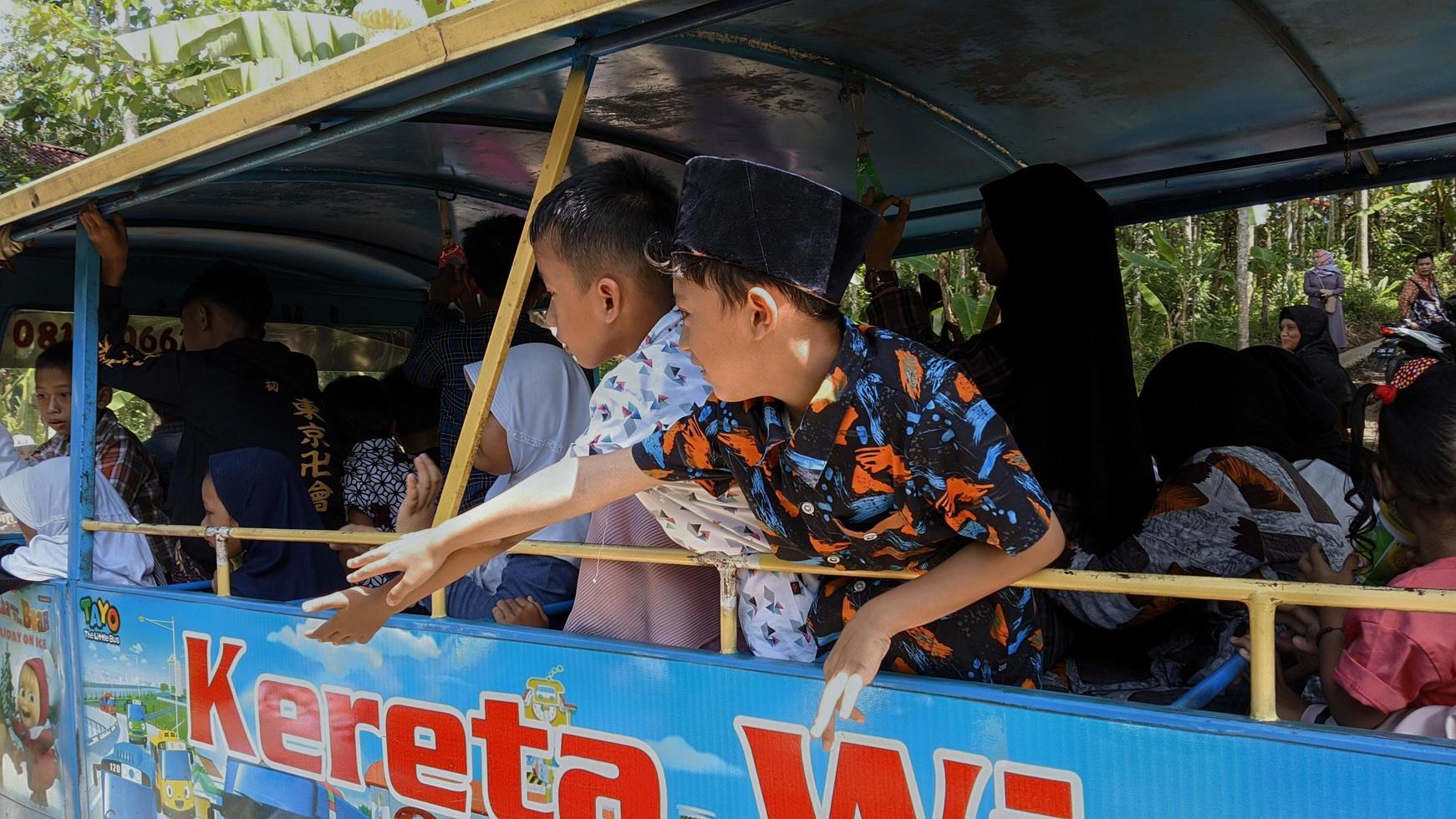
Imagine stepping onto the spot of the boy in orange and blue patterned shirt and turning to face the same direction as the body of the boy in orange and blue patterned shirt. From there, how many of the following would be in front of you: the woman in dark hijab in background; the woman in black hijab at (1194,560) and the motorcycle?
0

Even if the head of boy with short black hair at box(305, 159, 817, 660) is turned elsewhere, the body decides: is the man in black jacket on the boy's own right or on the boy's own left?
on the boy's own right

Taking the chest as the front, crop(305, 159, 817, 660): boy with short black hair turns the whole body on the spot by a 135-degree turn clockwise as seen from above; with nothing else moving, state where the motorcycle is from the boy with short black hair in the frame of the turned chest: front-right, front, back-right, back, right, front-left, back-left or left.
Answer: front-right

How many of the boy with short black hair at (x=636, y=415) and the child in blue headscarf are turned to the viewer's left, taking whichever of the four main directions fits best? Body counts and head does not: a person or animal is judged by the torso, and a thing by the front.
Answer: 2

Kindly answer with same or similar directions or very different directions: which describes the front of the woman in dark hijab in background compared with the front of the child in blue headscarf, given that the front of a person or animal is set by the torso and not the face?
same or similar directions

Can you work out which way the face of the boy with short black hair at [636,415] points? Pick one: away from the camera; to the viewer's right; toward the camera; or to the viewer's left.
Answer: to the viewer's left

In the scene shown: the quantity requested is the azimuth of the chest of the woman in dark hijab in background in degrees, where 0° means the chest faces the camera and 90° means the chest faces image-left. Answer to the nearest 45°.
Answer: approximately 45°

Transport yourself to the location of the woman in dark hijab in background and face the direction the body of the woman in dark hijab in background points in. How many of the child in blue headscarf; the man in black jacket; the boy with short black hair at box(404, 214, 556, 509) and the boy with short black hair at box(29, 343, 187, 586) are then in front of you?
4

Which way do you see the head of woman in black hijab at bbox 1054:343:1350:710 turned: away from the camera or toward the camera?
away from the camera

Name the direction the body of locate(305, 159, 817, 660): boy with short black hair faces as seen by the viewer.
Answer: to the viewer's left

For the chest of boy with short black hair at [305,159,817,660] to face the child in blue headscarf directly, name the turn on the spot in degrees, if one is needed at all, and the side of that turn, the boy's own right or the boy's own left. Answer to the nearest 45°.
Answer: approximately 45° to the boy's own right

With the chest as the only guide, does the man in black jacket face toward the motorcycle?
no

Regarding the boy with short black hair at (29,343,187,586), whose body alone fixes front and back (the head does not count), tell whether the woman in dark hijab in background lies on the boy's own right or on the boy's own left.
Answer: on the boy's own left

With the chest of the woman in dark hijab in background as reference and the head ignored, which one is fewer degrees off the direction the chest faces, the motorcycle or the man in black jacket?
the man in black jacket

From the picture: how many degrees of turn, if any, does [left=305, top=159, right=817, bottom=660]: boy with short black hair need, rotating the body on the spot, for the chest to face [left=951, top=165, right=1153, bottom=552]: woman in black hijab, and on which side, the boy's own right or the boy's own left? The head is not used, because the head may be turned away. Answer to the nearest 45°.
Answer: approximately 180°

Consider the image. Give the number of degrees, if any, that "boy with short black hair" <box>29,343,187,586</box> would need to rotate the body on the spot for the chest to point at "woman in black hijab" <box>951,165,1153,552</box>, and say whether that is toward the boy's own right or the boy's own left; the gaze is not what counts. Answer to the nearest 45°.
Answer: approximately 90° to the boy's own left
